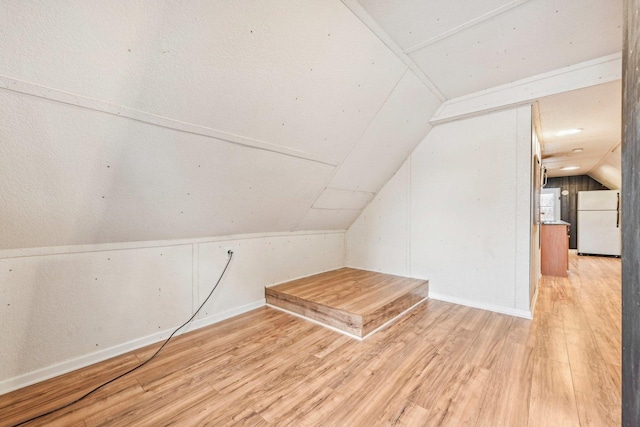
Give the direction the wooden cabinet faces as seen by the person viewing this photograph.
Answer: facing to the right of the viewer

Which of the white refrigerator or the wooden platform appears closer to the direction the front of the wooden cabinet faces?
the white refrigerator

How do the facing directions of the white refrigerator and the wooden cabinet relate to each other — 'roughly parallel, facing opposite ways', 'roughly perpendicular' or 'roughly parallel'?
roughly perpendicular

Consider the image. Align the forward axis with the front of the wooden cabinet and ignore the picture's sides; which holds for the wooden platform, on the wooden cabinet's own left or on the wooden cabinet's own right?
on the wooden cabinet's own right

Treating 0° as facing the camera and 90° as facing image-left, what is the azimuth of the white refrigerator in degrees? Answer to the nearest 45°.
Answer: approximately 0°

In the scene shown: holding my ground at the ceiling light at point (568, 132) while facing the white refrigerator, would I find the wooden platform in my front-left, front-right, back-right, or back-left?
back-left

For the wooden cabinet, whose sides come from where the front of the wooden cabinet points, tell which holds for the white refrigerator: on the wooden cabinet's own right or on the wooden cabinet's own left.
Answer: on the wooden cabinet's own left

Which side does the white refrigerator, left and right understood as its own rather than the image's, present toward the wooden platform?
front
